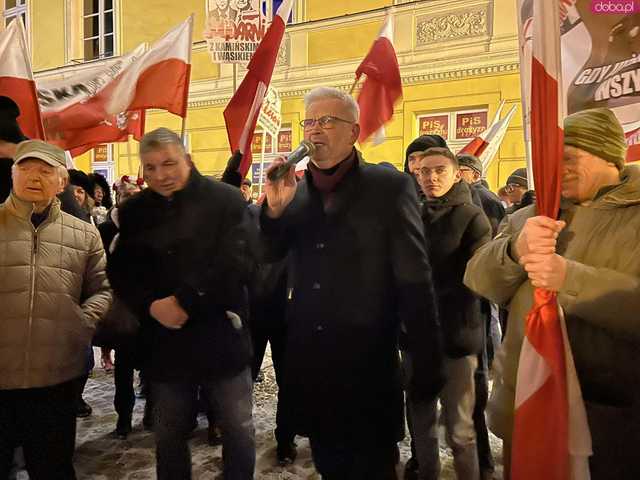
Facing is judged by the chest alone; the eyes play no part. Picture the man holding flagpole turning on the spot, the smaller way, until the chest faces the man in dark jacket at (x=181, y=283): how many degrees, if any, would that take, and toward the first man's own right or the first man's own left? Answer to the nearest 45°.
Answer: approximately 45° to the first man's own right

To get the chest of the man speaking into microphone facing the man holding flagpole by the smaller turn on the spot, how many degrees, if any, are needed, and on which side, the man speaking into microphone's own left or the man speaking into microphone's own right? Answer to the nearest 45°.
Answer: approximately 135° to the man speaking into microphone's own left

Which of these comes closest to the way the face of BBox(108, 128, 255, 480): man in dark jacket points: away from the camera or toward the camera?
toward the camera

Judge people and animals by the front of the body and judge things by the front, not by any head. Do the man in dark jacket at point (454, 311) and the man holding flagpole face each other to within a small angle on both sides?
no

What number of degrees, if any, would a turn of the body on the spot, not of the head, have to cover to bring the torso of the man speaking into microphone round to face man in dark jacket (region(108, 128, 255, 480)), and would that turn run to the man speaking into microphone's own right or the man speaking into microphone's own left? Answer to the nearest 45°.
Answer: approximately 90° to the man speaking into microphone's own right

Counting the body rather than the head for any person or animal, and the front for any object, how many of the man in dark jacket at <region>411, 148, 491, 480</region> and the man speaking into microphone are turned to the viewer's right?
0

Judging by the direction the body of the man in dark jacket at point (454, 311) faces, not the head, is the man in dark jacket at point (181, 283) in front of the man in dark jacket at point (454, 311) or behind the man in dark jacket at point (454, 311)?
in front

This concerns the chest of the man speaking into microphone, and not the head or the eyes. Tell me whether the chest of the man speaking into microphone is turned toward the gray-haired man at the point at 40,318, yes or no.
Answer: no

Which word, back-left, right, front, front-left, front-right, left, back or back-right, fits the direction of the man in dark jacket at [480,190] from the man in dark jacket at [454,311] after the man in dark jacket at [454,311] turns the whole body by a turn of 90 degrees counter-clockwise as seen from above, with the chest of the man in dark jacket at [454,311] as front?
back-left

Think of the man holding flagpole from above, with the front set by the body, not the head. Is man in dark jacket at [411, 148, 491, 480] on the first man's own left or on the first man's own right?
on the first man's own right

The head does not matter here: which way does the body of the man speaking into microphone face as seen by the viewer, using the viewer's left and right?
facing the viewer and to the left of the viewer

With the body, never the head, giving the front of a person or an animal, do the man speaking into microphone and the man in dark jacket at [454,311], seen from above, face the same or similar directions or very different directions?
same or similar directions

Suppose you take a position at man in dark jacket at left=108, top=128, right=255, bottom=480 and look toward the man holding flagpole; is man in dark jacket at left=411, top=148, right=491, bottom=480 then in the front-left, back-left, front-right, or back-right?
front-left
